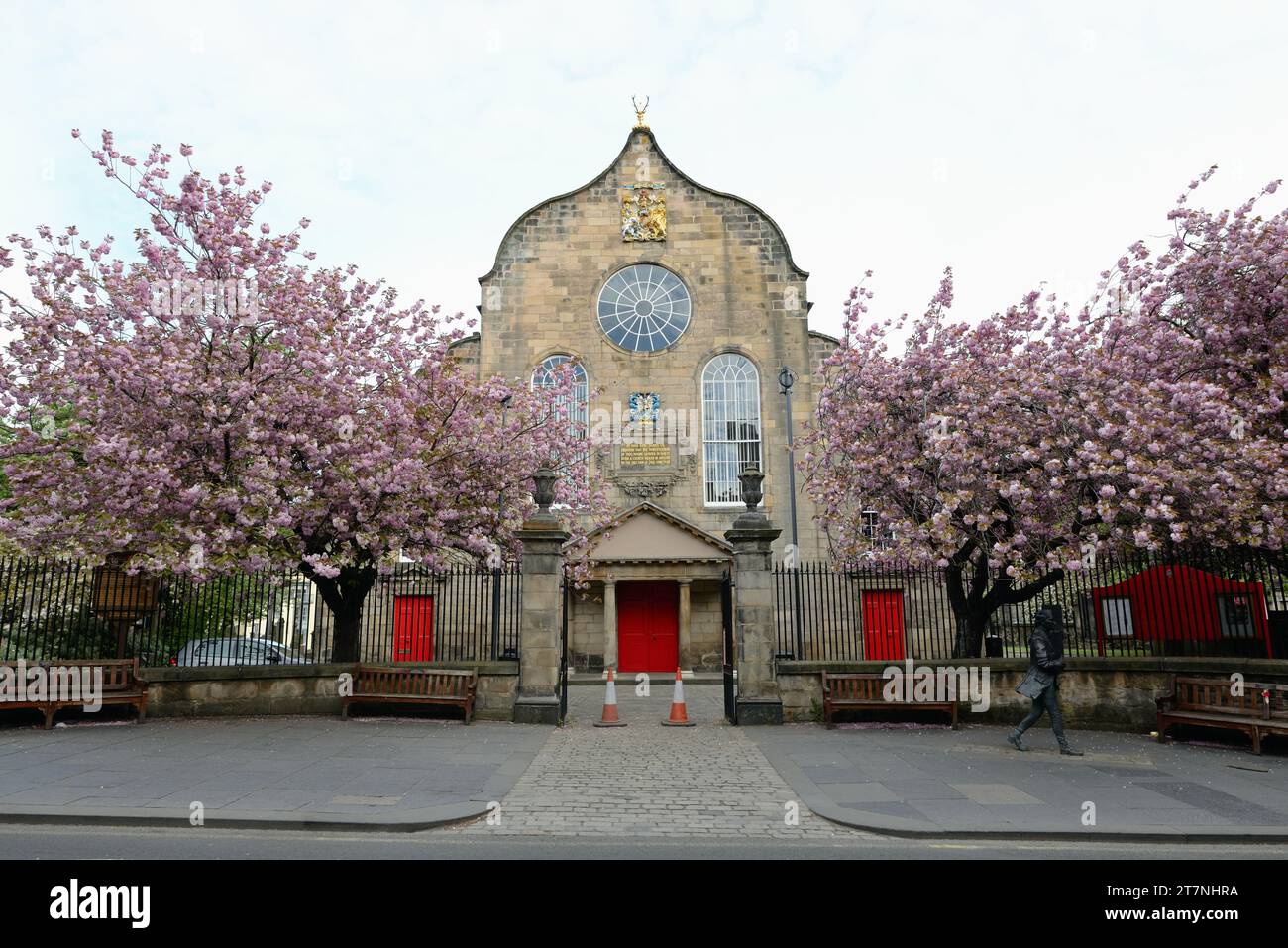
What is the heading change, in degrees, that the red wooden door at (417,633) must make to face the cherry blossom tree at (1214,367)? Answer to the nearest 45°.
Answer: approximately 45° to its left

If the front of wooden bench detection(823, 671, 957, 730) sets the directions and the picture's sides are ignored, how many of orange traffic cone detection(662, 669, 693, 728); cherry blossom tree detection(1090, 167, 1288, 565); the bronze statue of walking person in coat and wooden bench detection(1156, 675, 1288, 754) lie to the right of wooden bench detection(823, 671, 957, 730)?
1

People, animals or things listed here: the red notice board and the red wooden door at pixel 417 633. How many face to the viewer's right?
0

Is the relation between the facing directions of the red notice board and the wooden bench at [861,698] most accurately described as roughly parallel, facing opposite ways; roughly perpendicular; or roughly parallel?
roughly parallel

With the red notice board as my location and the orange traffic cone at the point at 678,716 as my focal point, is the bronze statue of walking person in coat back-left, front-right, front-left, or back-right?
front-left

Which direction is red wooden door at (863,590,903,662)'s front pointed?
toward the camera

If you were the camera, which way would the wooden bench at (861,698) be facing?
facing the viewer

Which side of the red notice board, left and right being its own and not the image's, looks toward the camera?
front

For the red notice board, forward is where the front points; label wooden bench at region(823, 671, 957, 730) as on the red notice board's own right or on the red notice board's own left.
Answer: on the red notice board's own right

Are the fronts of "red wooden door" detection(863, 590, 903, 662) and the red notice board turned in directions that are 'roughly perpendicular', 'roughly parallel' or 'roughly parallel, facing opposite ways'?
roughly parallel
